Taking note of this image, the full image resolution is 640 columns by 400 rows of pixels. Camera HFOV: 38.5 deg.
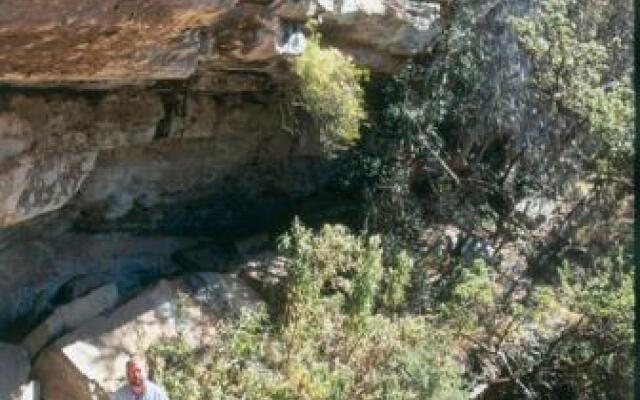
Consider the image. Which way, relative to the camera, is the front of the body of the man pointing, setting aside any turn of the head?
toward the camera

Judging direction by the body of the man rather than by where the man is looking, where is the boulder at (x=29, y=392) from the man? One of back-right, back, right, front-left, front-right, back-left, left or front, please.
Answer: back-right

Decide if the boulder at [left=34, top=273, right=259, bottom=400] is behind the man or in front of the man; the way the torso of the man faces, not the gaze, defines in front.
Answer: behind

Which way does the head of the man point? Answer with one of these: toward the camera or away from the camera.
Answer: toward the camera

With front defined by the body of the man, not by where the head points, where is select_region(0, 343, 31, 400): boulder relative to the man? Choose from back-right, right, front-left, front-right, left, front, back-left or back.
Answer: back-right

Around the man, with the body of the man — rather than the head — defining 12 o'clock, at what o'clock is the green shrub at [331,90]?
The green shrub is roughly at 7 o'clock from the man.

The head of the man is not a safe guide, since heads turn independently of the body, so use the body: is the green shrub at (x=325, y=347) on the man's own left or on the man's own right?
on the man's own left

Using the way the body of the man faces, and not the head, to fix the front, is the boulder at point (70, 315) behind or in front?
behind

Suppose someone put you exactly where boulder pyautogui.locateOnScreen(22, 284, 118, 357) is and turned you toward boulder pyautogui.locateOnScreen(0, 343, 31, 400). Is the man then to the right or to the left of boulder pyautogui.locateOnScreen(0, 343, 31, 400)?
left
